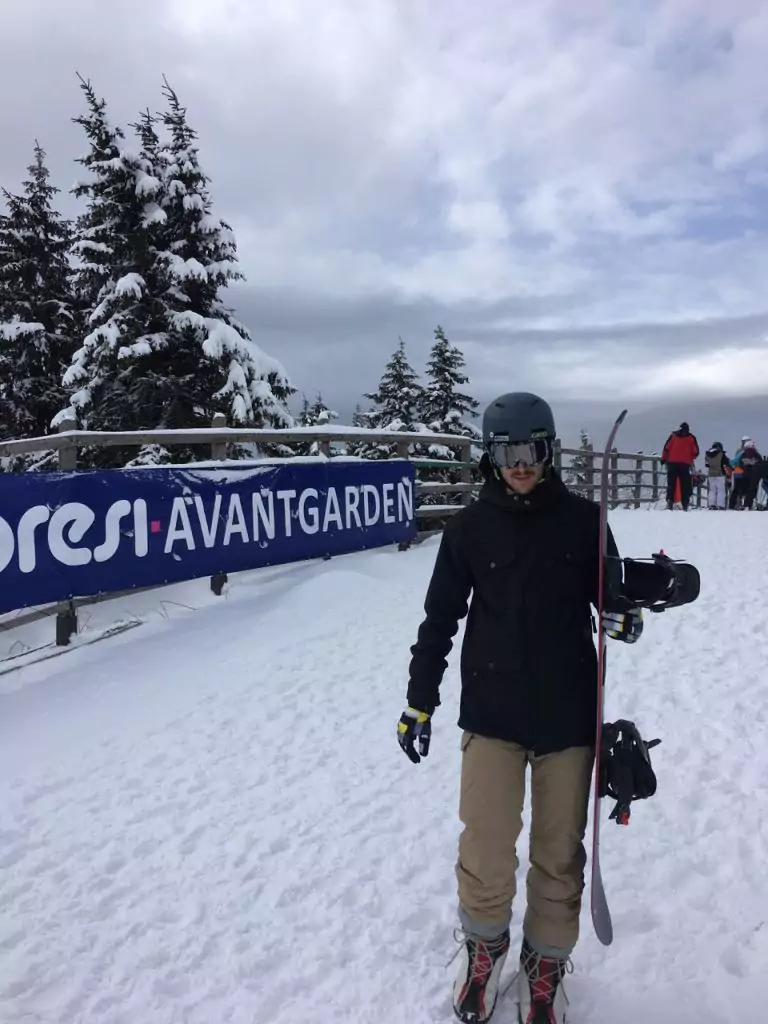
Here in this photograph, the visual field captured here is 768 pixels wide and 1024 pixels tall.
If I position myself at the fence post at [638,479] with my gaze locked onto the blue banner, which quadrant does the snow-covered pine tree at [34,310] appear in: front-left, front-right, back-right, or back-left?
front-right

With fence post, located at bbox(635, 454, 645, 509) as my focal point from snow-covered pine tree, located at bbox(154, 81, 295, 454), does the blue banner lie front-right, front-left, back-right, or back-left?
back-right

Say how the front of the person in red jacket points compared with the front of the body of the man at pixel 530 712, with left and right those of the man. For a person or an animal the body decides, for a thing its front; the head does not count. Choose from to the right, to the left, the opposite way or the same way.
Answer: the opposite way

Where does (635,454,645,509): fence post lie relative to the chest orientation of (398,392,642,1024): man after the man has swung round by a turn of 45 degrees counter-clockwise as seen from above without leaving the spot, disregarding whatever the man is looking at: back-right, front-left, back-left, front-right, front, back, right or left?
back-left

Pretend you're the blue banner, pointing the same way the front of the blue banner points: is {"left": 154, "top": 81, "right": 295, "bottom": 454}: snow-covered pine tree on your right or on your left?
on your left

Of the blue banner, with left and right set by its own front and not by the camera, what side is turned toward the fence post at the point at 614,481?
left

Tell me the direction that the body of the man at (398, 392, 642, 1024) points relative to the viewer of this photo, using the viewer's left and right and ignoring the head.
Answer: facing the viewer

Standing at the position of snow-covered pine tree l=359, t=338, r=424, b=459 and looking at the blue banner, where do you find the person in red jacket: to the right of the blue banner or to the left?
left

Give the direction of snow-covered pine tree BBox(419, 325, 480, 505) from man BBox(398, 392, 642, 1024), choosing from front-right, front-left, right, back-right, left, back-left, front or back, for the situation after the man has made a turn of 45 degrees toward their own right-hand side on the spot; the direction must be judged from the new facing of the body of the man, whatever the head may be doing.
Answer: back-right

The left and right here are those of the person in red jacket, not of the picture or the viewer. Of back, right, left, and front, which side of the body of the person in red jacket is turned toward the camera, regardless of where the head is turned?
back

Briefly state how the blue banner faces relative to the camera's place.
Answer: facing the viewer and to the right of the viewer
